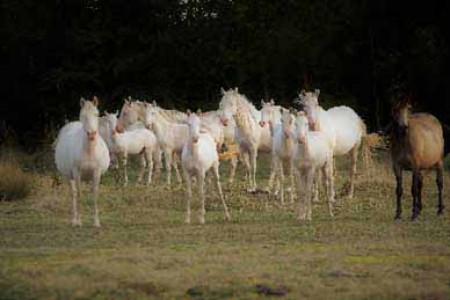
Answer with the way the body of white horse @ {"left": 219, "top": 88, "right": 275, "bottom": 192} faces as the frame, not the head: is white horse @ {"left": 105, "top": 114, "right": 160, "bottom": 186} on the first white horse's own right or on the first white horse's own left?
on the first white horse's own right

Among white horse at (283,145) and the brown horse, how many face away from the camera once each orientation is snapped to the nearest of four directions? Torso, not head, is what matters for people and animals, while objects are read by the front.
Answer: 0

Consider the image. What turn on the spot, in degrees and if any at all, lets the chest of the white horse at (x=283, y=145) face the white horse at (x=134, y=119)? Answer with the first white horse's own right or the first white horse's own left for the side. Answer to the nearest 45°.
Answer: approximately 90° to the first white horse's own right

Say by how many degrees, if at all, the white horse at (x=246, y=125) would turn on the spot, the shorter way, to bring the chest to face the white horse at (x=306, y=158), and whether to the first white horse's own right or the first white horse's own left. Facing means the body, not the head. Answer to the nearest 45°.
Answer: approximately 45° to the first white horse's own left

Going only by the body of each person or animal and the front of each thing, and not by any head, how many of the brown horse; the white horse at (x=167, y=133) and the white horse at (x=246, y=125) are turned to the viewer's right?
0

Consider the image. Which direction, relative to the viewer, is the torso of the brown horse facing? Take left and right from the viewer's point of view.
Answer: facing the viewer and to the left of the viewer

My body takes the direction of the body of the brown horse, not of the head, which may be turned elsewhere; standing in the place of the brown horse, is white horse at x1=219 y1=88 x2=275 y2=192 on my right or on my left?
on my right

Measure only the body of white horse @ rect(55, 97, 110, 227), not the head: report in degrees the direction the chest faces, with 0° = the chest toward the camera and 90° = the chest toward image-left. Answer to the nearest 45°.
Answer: approximately 0°

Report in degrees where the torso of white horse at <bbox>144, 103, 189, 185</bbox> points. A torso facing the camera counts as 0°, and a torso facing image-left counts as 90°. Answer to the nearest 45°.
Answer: approximately 45°

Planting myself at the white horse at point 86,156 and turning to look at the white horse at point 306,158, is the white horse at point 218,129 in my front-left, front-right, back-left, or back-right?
front-left

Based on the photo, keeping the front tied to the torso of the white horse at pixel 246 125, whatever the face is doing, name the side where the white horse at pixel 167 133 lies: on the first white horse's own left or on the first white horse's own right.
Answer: on the first white horse's own right

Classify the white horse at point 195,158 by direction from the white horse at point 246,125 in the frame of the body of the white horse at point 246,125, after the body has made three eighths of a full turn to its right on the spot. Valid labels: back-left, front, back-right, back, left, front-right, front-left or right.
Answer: back

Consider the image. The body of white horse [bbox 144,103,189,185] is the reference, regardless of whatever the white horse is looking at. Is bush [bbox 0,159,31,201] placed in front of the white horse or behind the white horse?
in front
